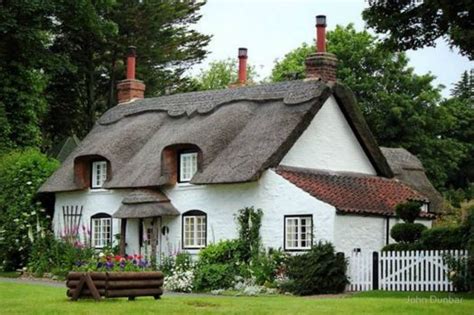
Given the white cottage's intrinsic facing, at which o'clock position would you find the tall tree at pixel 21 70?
The tall tree is roughly at 3 o'clock from the white cottage.

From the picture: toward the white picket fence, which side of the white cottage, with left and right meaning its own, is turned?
left

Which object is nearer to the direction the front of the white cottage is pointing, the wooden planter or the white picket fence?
the wooden planter

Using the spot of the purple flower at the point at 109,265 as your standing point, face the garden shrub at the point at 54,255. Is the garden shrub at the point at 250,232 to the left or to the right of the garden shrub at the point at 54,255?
right

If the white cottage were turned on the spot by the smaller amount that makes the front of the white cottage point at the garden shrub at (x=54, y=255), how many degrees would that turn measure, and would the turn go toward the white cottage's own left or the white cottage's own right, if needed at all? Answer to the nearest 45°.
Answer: approximately 45° to the white cottage's own right

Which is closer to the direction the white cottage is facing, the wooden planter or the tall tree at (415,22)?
the wooden planter

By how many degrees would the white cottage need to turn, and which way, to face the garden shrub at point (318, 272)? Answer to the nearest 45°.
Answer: approximately 90° to its left

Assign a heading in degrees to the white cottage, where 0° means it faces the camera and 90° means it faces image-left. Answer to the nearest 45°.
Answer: approximately 45°

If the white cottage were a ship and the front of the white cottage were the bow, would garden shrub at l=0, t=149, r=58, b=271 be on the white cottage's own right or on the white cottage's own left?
on the white cottage's own right
